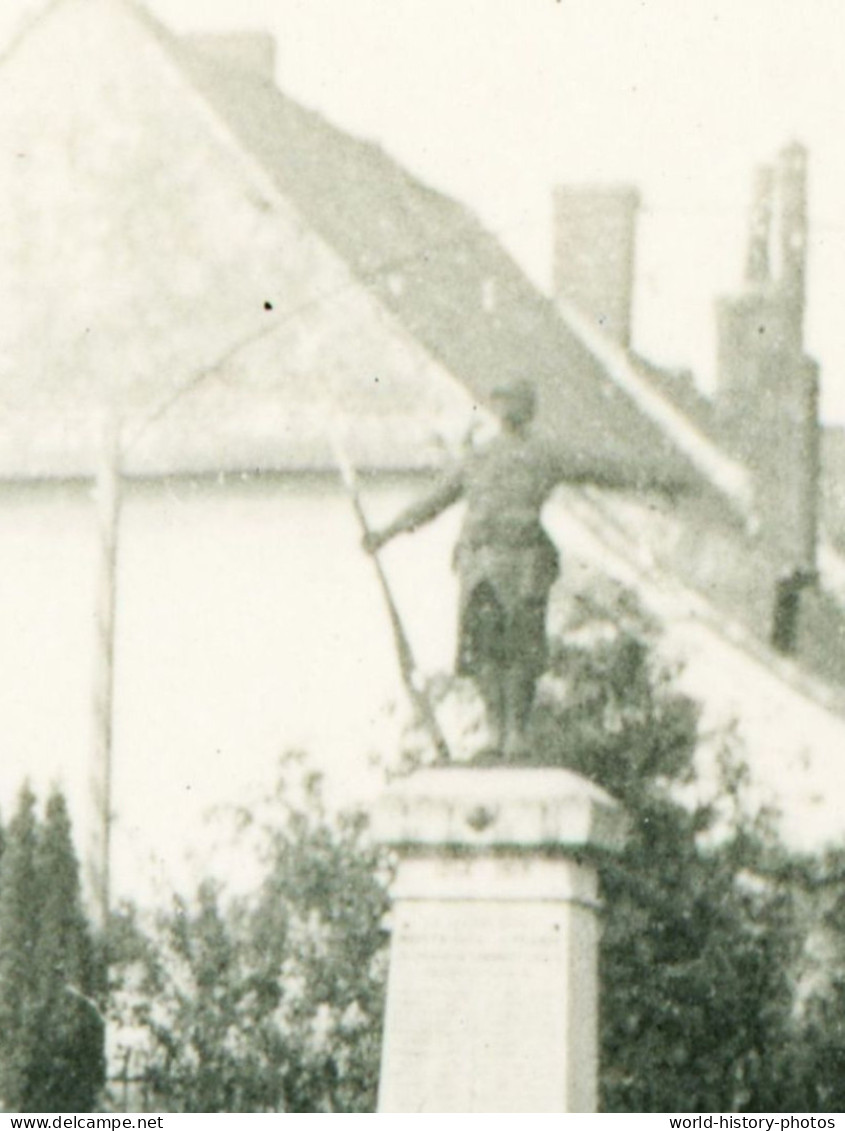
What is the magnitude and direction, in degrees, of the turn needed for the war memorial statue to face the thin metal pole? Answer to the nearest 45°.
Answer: approximately 135° to its right

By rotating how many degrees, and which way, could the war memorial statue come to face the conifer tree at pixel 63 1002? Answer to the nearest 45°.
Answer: approximately 135° to its right

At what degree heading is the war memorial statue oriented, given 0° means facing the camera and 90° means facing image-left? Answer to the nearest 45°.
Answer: approximately 0°

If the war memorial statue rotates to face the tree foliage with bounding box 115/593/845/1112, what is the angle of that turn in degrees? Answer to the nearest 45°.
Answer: approximately 180°

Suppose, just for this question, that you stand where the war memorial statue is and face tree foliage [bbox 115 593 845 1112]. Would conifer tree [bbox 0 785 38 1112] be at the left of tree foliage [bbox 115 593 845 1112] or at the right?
left

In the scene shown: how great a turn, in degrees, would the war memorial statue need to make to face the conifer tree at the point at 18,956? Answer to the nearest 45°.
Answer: approximately 135° to its right
